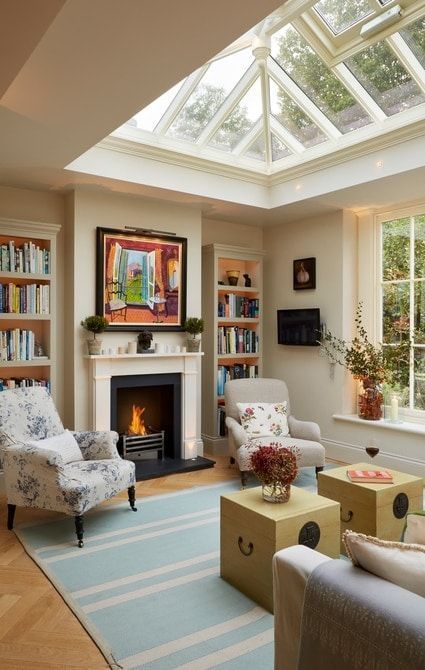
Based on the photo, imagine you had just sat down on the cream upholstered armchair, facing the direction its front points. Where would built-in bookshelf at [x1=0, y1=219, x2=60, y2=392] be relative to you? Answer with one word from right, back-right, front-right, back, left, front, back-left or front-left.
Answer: back-right

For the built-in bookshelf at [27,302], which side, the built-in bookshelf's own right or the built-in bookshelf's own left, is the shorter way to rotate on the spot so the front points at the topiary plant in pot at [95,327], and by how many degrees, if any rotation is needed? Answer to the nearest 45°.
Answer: approximately 45° to the built-in bookshelf's own left

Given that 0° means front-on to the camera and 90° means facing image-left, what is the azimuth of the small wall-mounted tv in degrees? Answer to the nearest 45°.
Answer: approximately 45°

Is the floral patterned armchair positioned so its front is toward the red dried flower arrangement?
yes

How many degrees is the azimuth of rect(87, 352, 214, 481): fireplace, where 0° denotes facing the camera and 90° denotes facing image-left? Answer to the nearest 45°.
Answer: approximately 315°

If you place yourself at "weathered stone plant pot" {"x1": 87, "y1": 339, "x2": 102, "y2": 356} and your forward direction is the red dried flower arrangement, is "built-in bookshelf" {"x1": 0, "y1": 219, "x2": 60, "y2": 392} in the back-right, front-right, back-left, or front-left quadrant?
back-right

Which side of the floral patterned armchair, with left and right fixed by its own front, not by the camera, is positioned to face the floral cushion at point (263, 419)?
left
